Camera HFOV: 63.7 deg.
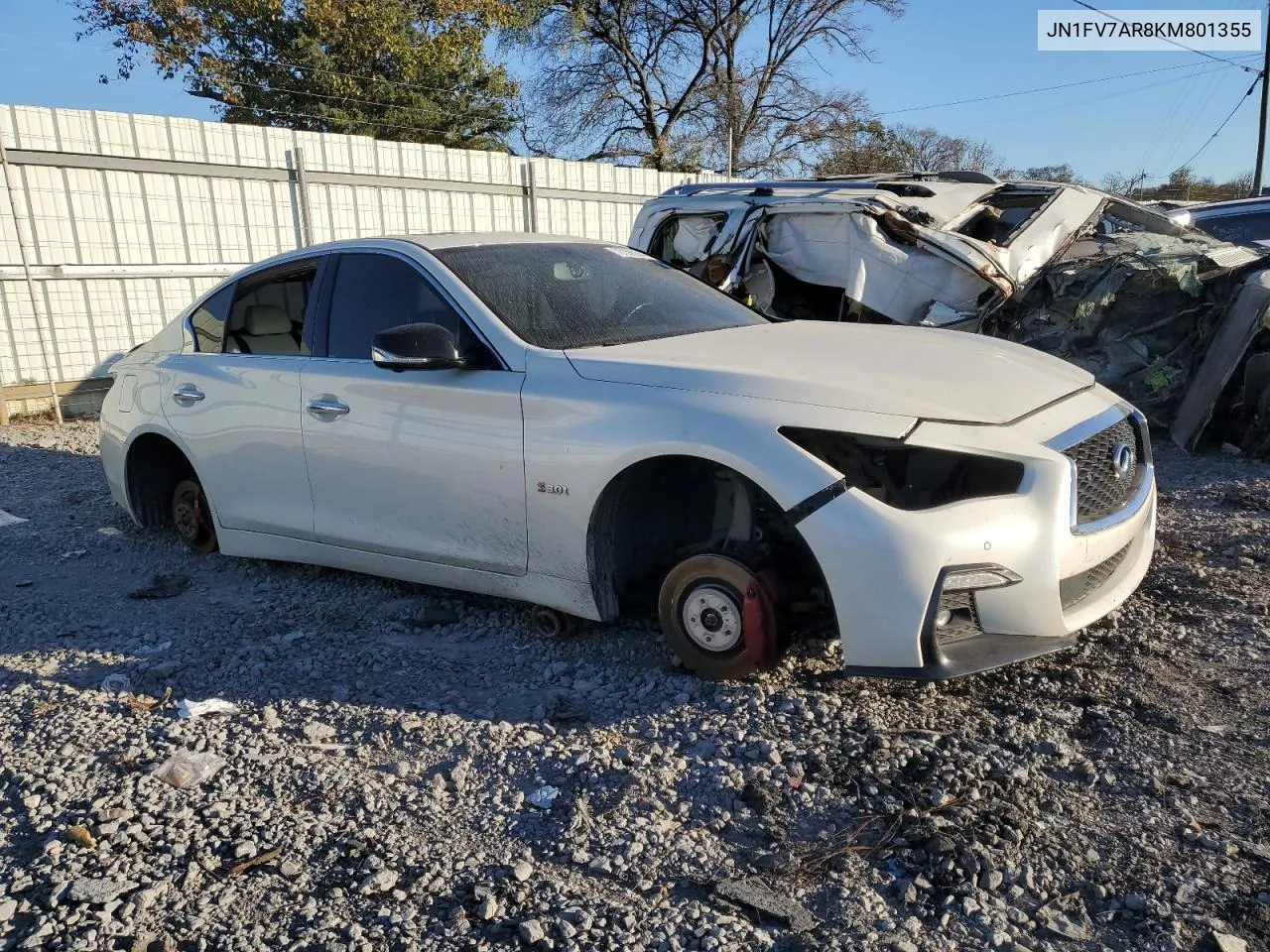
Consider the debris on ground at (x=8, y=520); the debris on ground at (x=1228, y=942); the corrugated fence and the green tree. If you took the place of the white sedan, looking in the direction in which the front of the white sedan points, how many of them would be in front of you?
1

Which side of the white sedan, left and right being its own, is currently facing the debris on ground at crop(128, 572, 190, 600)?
right

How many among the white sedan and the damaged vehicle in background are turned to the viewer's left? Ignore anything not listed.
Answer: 0

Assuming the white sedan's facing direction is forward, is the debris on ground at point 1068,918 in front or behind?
in front

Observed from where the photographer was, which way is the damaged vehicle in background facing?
facing the viewer and to the right of the viewer

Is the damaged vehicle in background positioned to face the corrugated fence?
no

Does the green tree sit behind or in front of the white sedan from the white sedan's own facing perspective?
behind

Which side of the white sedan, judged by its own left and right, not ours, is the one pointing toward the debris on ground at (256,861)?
right

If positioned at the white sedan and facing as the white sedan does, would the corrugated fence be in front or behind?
behind

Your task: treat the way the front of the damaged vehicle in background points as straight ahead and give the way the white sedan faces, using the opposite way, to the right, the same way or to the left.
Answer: the same way

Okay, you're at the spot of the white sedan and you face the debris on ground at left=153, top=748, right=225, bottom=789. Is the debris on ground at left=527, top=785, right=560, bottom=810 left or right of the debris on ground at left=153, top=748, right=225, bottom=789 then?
left

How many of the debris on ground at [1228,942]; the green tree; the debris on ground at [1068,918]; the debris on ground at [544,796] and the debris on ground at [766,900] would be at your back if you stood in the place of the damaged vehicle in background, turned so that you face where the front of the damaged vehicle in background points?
1
